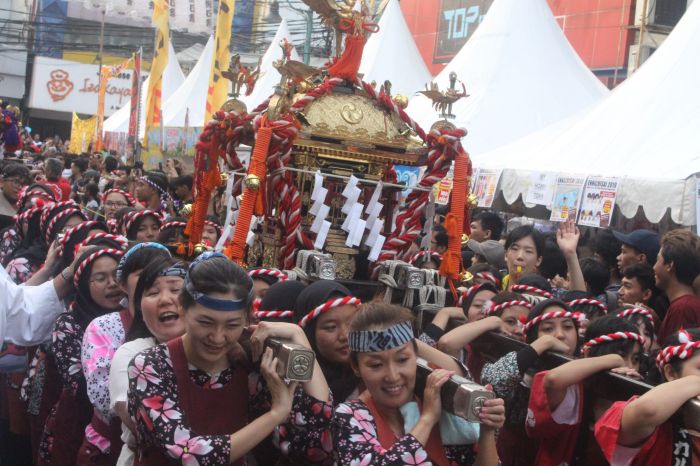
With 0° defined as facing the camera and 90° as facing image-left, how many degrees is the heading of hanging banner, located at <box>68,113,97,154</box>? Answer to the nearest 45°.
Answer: approximately 0°

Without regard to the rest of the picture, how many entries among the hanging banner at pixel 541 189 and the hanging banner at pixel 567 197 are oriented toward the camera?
2

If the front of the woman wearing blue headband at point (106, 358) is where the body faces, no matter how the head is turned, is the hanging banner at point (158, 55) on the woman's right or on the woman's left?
on the woman's left

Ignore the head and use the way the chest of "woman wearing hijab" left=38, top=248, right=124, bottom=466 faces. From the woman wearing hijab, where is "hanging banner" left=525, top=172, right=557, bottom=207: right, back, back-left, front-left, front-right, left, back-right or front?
left

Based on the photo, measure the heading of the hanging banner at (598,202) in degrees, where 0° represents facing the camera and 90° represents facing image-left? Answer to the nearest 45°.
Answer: approximately 0°

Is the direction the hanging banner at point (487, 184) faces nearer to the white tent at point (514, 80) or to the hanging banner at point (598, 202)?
the hanging banner

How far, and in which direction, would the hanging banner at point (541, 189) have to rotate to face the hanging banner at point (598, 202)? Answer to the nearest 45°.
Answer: approximately 45° to its left

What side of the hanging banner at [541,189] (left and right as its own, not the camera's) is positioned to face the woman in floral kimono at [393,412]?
front

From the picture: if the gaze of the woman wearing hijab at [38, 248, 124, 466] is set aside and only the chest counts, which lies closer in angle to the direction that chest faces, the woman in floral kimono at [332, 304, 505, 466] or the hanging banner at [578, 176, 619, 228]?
the woman in floral kimono
